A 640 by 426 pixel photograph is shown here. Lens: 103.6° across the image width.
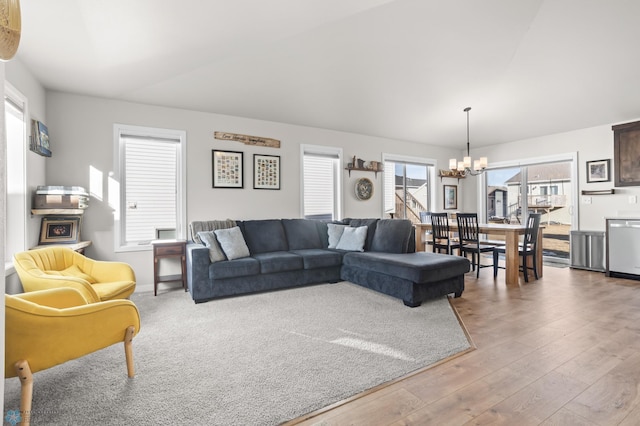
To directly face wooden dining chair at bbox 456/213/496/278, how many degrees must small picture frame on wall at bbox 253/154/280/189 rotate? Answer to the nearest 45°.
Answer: approximately 90° to its left

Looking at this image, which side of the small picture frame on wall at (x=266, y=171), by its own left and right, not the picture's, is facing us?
front

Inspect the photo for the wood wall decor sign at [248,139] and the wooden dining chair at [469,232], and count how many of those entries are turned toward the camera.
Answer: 1

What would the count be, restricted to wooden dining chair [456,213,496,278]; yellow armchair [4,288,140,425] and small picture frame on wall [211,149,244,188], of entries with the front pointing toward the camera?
1

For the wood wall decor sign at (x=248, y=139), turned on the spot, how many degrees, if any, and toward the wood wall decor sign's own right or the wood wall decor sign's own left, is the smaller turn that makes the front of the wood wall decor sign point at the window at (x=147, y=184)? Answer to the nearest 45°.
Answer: approximately 90° to the wood wall decor sign's own right

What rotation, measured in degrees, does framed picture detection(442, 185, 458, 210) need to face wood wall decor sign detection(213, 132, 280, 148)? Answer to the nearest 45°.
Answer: approximately 90° to its right

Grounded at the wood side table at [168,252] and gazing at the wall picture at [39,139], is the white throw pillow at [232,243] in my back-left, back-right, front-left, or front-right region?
back-left

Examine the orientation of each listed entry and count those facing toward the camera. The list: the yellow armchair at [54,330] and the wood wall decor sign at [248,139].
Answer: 1

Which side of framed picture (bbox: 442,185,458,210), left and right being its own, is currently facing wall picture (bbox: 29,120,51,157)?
right

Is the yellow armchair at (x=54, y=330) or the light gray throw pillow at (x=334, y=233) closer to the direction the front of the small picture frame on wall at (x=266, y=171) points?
the yellow armchair

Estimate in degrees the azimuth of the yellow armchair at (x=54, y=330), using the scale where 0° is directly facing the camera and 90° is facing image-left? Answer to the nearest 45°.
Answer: approximately 225°
